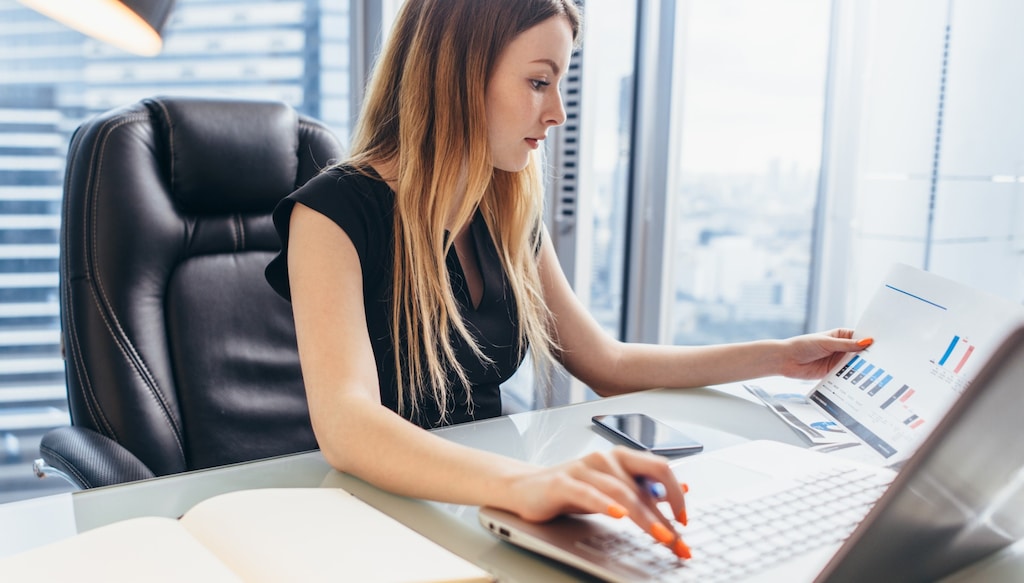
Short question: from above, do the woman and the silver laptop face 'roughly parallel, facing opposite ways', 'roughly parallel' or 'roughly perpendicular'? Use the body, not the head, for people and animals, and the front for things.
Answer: roughly parallel, facing opposite ways

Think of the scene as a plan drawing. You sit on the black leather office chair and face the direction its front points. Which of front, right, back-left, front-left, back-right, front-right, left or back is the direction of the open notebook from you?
front-right

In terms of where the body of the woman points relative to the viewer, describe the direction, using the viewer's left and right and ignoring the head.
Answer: facing the viewer and to the right of the viewer

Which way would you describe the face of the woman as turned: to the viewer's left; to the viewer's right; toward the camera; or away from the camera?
to the viewer's right

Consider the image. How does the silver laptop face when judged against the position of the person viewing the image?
facing away from the viewer and to the left of the viewer

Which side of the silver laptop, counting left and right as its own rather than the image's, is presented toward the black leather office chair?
front

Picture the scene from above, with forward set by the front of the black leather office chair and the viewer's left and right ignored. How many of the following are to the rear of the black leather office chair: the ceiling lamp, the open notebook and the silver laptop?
0

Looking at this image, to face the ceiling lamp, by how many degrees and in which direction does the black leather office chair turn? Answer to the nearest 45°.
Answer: approximately 45° to its right

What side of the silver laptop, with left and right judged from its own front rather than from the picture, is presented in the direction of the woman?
front
